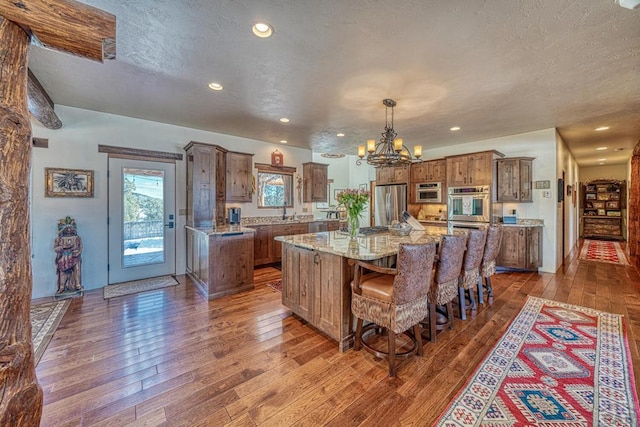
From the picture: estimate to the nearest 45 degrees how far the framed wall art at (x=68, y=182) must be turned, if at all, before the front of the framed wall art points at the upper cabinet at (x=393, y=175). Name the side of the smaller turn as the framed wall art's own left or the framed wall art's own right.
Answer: approximately 90° to the framed wall art's own left

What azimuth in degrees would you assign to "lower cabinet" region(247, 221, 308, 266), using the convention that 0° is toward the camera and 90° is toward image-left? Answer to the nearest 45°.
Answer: approximately 315°

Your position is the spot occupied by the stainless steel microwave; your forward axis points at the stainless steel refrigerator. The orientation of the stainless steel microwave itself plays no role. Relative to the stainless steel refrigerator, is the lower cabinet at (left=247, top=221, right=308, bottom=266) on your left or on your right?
left

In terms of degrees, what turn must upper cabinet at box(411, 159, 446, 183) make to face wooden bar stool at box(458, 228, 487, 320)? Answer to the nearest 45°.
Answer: approximately 45° to its left

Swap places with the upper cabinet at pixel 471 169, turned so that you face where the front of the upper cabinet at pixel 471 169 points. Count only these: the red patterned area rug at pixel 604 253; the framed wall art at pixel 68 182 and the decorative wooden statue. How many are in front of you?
2

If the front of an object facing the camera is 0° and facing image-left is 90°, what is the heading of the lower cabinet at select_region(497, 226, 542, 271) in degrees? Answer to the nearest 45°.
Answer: approximately 45°

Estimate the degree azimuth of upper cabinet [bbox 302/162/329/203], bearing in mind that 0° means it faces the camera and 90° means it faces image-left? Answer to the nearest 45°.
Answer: approximately 315°

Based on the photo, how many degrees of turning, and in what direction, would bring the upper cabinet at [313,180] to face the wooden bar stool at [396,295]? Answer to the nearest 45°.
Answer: approximately 45° to its right

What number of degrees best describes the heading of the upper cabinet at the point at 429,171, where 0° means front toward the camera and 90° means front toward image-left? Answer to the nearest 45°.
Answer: approximately 45°

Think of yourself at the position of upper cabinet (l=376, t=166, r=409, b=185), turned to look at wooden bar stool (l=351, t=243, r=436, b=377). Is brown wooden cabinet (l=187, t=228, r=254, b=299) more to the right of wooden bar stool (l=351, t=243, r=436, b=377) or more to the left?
right

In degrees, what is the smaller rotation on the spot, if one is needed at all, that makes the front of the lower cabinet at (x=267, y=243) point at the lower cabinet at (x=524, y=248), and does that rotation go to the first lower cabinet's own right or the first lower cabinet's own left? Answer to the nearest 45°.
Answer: approximately 45° to the first lower cabinet's own left

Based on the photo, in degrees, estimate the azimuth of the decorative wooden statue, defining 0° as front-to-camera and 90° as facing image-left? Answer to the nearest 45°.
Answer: approximately 0°

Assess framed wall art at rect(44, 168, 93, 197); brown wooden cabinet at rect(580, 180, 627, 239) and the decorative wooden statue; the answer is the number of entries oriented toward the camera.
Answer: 3
